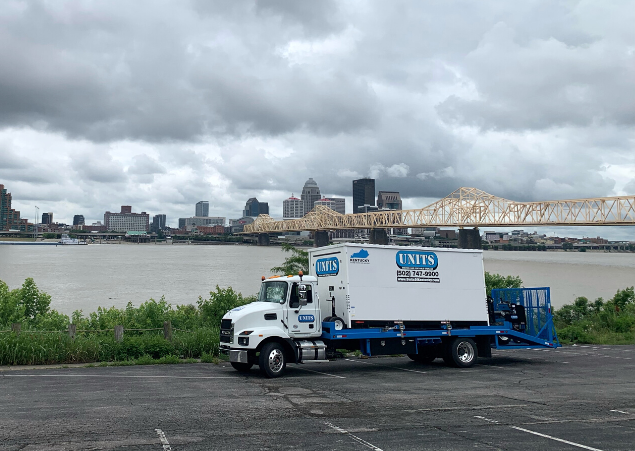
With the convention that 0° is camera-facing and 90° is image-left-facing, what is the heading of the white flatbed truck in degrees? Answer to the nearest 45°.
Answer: approximately 45°
